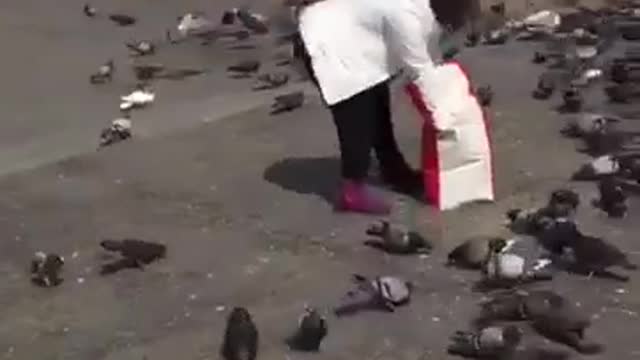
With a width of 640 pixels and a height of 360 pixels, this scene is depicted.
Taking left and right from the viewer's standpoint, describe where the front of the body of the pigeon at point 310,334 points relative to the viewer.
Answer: facing away from the viewer and to the right of the viewer

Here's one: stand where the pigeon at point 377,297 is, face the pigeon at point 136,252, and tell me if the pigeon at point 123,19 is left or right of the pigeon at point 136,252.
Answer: right

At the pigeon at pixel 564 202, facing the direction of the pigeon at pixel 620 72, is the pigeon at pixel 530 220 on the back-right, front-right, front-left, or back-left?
back-left

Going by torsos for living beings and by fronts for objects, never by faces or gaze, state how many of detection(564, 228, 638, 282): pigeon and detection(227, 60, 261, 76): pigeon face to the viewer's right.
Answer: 1

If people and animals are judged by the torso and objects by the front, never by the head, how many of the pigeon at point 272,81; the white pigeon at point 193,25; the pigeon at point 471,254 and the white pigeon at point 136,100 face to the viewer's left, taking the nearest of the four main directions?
2

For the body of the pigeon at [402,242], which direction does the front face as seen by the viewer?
to the viewer's left

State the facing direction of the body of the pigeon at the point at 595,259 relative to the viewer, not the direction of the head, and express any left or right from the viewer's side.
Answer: facing to the left of the viewer

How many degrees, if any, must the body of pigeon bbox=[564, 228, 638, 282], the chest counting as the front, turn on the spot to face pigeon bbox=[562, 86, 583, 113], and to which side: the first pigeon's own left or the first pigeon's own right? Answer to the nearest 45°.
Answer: approximately 90° to the first pigeon's own right
